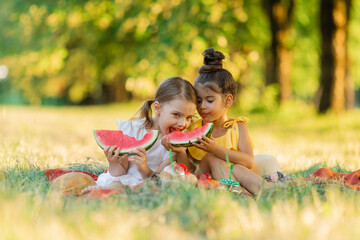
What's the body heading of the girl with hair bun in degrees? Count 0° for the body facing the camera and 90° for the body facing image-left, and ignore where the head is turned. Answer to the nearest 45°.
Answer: approximately 45°

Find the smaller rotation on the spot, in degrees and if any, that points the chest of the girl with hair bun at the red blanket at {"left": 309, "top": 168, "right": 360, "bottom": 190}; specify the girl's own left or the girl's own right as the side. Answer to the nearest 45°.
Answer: approximately 135° to the girl's own left
